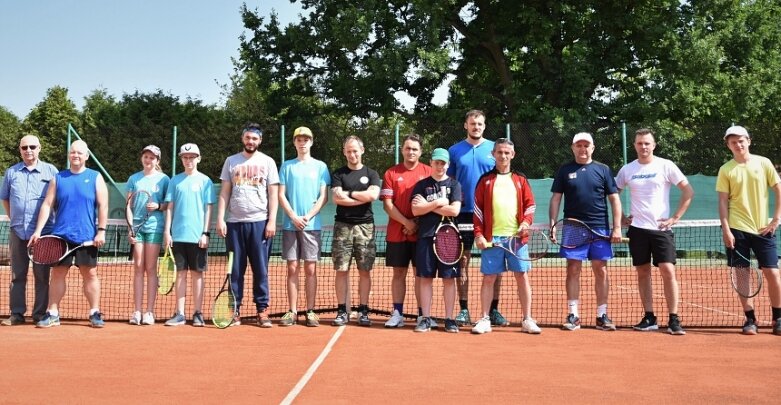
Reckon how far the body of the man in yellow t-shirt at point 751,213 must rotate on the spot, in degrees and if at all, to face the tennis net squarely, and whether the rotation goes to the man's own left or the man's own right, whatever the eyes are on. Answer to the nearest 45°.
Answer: approximately 135° to the man's own right

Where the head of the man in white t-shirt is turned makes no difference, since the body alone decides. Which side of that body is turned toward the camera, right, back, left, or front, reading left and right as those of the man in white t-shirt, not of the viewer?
front

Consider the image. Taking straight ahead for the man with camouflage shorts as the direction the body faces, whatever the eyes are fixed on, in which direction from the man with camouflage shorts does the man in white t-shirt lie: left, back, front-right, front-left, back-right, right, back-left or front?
left

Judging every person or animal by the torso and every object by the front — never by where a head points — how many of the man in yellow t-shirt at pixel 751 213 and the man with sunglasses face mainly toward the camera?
2

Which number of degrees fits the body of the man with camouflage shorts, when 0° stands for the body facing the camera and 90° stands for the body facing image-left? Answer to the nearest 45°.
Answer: approximately 0°

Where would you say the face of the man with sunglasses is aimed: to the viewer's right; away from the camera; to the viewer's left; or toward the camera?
toward the camera

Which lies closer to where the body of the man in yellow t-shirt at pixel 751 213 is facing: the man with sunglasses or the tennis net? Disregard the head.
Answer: the man with sunglasses

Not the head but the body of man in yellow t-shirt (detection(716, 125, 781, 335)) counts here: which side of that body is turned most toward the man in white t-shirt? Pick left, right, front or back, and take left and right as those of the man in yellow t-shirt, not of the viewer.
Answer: right

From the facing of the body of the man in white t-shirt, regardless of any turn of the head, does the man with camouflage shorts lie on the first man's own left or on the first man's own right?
on the first man's own right

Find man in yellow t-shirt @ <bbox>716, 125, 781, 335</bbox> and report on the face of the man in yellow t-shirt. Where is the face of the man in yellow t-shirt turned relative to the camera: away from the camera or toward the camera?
toward the camera

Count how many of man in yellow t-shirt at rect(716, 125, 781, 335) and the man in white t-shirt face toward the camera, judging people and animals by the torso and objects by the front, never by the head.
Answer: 2

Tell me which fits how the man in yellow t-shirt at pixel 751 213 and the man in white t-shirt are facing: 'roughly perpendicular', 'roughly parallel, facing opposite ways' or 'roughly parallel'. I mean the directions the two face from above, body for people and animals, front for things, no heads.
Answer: roughly parallel

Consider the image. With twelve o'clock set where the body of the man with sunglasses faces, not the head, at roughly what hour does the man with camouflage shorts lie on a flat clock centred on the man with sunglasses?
The man with camouflage shorts is roughly at 10 o'clock from the man with sunglasses.

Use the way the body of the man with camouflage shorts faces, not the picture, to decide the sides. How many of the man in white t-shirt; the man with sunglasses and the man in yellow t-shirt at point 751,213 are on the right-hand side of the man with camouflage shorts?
1

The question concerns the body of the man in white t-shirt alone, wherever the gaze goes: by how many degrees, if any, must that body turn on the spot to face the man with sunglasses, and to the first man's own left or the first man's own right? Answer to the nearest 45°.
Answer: approximately 90° to the first man's own right

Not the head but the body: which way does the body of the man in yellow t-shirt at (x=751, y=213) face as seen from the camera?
toward the camera

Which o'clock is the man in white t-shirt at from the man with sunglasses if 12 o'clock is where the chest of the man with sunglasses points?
The man in white t-shirt is roughly at 10 o'clock from the man with sunglasses.
